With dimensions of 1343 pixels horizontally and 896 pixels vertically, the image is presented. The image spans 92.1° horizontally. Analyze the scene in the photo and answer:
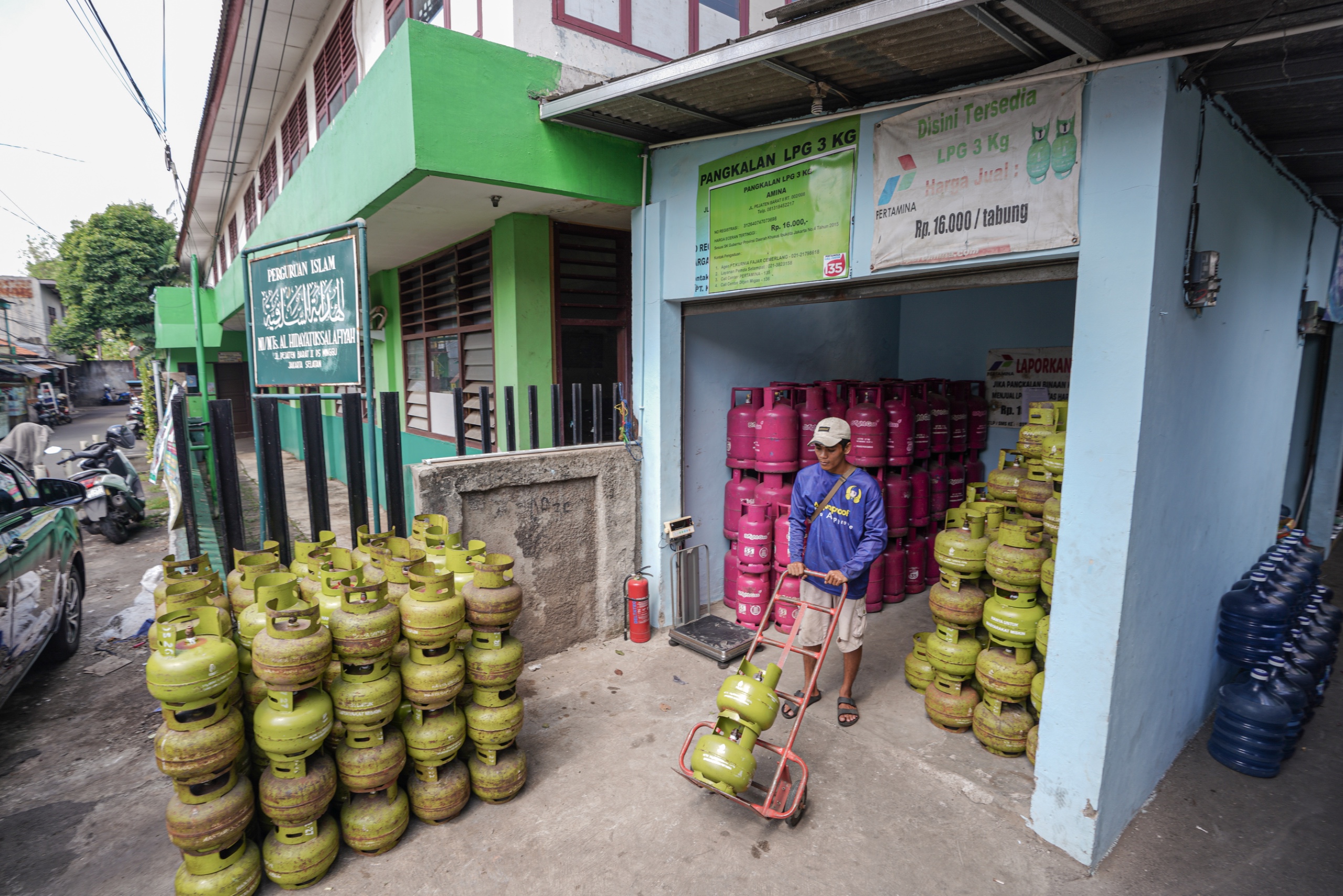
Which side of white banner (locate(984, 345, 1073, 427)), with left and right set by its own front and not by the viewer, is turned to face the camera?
front

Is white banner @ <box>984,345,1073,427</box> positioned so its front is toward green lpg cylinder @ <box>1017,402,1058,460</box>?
yes

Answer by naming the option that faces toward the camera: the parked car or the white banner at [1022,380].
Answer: the white banner

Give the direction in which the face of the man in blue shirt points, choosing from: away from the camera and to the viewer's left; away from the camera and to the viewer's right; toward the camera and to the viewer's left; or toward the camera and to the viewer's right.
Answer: toward the camera and to the viewer's left

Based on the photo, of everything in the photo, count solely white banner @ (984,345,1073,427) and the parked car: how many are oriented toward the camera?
1

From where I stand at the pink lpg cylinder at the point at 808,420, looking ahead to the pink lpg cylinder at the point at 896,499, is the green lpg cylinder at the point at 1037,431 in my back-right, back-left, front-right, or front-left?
front-right

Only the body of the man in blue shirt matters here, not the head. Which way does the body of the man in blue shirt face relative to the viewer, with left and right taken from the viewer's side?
facing the viewer and to the left of the viewer

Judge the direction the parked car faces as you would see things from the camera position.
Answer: facing away from the viewer and to the right of the viewer

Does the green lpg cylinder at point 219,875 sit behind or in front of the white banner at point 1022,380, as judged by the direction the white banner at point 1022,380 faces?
in front

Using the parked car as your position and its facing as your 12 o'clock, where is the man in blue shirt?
The man in blue shirt is roughly at 3 o'clock from the parked car.

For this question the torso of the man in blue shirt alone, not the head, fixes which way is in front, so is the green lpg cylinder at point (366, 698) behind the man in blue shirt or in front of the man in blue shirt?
in front

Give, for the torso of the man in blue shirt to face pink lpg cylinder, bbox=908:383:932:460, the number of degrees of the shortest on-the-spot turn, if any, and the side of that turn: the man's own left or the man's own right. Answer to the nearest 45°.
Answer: approximately 135° to the man's own right
